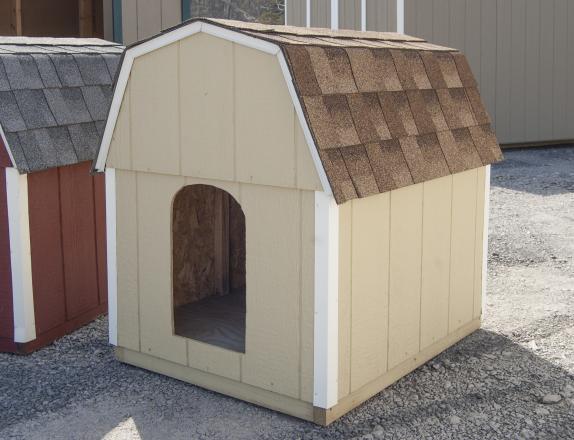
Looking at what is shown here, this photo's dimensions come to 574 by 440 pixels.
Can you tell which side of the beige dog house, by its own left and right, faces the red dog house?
right

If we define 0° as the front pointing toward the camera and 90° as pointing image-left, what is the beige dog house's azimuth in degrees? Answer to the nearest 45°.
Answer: approximately 45°
